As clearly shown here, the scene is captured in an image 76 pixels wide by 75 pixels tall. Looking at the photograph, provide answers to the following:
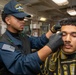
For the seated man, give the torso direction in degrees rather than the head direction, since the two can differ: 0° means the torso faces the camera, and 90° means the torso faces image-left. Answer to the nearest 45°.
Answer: approximately 0°
